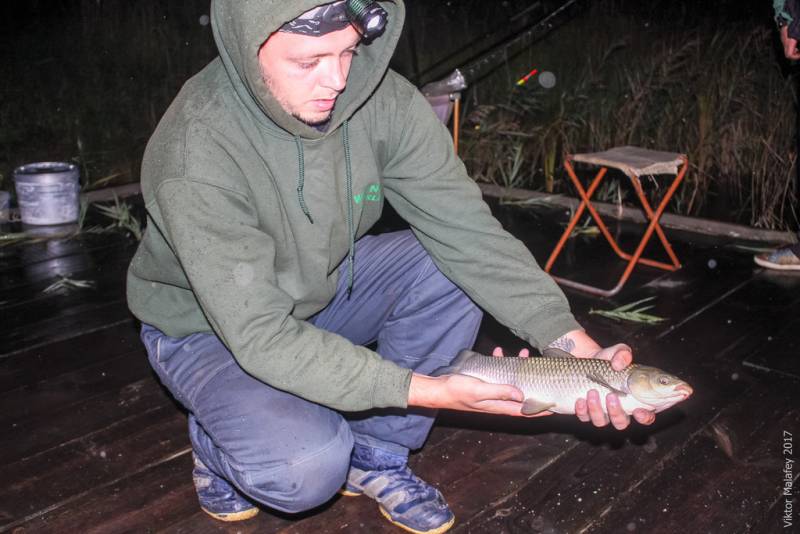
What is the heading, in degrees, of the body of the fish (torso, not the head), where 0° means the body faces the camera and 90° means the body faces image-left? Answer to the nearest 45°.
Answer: approximately 270°

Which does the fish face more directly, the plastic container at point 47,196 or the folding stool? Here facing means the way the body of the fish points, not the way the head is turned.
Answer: the folding stool

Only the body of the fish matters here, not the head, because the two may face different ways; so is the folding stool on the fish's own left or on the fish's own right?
on the fish's own left

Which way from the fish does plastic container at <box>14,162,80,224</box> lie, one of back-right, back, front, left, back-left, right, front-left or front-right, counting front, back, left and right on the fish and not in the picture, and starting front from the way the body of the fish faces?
back-left

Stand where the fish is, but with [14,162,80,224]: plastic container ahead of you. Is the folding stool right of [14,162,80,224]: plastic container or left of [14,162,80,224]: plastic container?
right
